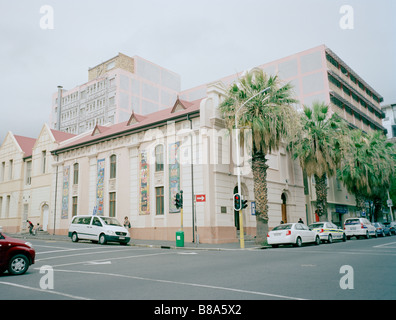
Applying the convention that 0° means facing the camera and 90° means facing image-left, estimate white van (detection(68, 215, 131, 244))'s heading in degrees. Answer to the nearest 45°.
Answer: approximately 315°

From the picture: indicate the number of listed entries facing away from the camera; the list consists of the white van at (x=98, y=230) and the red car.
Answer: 0

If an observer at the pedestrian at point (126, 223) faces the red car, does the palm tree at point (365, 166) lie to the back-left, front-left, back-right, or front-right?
back-left

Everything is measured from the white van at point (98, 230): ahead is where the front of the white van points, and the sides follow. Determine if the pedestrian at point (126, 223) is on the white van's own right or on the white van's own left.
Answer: on the white van's own left

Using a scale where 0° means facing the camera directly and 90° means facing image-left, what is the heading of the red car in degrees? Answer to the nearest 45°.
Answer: approximately 270°
